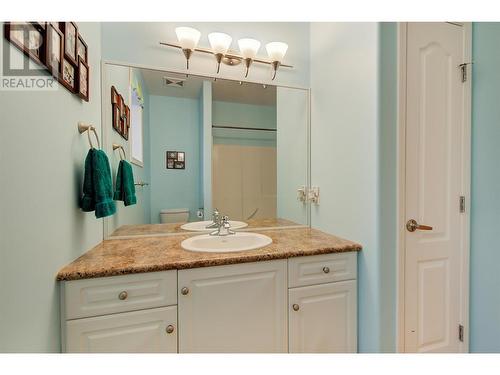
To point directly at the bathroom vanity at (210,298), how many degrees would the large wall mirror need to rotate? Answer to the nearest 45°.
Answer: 0° — it already faces it

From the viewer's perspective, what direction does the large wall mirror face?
toward the camera

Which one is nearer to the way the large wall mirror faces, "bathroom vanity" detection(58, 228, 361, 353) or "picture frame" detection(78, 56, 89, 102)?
the bathroom vanity

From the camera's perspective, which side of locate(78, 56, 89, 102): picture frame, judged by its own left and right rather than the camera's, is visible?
right

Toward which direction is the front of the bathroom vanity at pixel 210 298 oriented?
toward the camera

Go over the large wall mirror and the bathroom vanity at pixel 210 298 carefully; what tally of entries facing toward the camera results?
2

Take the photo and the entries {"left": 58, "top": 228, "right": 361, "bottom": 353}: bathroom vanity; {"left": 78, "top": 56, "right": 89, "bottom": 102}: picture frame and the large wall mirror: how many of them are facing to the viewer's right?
1

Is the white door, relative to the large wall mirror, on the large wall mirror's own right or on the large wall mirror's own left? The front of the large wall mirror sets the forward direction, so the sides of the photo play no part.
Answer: on the large wall mirror's own left

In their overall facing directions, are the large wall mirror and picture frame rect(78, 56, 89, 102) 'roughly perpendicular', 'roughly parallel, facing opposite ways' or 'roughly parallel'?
roughly perpendicular

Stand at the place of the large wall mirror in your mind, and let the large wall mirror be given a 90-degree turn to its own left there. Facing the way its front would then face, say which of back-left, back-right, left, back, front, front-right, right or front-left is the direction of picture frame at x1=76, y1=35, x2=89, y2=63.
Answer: back-right

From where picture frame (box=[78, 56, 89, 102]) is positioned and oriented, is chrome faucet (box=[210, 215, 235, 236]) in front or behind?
in front

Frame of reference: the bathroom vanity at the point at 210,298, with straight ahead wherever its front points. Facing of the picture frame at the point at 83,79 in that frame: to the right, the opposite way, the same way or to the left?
to the left
